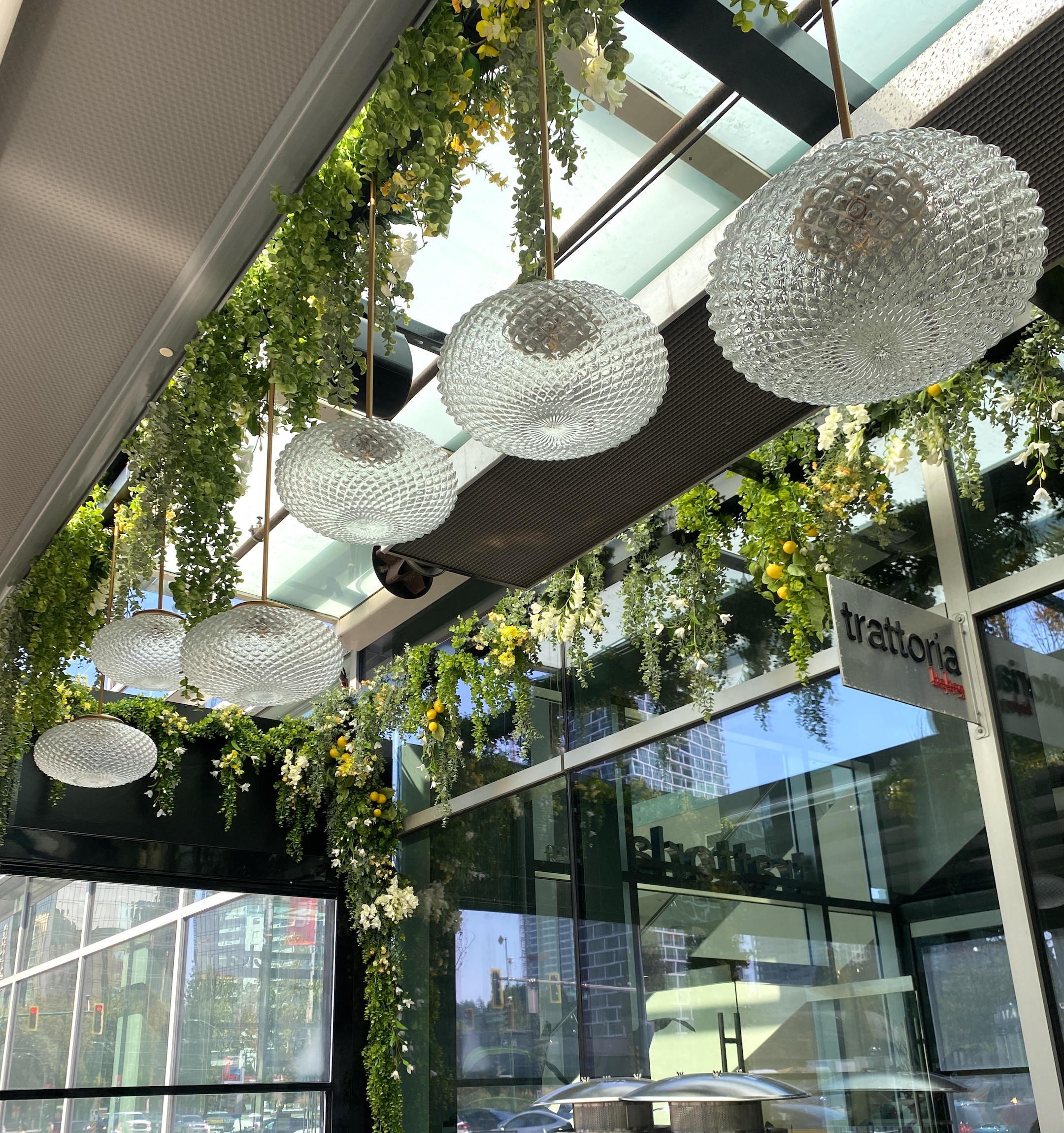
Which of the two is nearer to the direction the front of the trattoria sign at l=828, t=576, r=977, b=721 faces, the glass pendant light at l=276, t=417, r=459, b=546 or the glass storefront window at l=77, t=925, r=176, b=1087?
the glass pendant light

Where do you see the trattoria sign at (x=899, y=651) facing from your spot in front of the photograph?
facing the viewer and to the right of the viewer

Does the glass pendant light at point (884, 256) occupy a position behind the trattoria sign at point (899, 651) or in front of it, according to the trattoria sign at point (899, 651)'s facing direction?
in front

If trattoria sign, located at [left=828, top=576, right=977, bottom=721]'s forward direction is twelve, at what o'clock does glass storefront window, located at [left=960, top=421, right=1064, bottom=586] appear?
The glass storefront window is roughly at 9 o'clock from the trattoria sign.

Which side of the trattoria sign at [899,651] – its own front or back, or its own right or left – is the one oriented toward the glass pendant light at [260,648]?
right

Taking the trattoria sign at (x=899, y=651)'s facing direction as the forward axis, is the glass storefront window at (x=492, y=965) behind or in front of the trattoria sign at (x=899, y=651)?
behind

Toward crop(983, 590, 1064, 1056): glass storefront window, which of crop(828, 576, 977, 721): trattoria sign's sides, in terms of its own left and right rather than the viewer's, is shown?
left

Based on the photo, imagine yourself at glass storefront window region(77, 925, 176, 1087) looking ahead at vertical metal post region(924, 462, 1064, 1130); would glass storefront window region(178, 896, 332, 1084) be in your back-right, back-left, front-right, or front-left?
front-left

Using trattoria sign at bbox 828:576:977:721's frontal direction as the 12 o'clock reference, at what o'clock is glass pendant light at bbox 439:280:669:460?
The glass pendant light is roughly at 2 o'clock from the trattoria sign.

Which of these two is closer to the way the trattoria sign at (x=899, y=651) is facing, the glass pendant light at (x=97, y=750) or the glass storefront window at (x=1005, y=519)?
the glass storefront window

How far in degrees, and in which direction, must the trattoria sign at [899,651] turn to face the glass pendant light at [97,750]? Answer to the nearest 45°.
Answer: approximately 135° to its right

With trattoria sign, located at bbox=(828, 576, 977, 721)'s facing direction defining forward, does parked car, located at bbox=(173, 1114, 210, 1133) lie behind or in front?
behind
